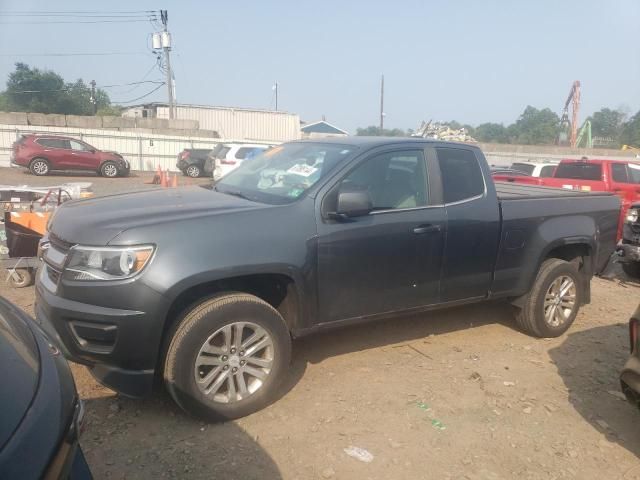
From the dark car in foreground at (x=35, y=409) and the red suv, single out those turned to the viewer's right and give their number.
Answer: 2

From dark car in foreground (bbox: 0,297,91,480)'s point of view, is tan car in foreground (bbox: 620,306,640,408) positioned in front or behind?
in front

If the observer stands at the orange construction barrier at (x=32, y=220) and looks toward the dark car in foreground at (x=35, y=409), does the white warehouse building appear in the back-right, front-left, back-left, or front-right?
back-left

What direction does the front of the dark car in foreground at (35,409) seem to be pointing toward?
to the viewer's right

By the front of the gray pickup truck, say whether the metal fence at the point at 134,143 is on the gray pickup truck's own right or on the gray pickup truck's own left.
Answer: on the gray pickup truck's own right

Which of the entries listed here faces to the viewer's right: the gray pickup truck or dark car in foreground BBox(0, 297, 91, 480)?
the dark car in foreground

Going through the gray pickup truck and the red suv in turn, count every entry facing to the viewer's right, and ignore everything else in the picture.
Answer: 1

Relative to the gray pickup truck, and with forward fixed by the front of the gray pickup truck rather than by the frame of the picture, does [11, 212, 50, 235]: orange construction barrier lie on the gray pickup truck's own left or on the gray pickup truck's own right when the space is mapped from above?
on the gray pickup truck's own right

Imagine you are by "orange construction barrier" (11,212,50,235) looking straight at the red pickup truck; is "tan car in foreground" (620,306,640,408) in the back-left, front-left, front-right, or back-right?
front-right

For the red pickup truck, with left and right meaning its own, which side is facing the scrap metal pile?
back

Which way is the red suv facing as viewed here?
to the viewer's right

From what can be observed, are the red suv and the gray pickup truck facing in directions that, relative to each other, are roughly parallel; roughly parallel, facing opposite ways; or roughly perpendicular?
roughly parallel, facing opposite ways

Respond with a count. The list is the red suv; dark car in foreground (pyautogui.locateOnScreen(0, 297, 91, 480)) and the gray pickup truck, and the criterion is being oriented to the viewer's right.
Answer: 2

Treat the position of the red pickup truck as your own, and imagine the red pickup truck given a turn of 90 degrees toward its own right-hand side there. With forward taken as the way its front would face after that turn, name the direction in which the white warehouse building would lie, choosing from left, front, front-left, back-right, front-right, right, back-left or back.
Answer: back

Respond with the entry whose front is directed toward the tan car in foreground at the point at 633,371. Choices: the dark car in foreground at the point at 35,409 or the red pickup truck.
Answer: the dark car in foreground at the point at 35,409
